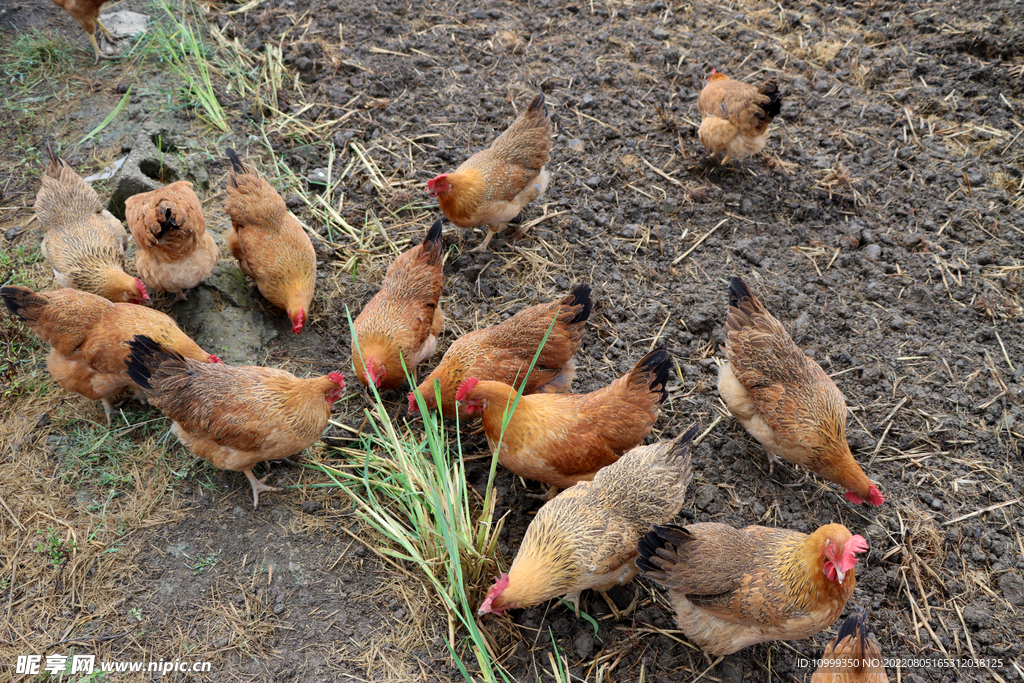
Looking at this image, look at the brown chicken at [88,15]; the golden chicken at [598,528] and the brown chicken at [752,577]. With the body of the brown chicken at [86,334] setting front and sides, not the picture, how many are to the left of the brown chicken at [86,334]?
1

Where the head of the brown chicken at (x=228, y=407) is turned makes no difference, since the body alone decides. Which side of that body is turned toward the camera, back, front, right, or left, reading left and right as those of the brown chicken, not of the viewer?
right

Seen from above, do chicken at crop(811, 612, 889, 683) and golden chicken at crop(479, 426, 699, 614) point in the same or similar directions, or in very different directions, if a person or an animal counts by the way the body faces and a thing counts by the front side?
same or similar directions

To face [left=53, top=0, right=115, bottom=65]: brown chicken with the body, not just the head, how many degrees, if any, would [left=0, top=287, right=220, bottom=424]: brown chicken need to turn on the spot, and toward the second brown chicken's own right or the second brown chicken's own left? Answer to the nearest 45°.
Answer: approximately 90° to the second brown chicken's own left

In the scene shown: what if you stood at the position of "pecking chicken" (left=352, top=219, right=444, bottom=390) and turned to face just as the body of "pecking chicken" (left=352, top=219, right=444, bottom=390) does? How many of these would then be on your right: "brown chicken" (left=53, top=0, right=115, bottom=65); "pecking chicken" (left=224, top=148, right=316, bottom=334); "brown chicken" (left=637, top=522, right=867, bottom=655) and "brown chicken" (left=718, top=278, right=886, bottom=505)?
2

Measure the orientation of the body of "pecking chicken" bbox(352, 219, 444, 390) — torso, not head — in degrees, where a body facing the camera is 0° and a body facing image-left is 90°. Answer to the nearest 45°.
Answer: approximately 45°

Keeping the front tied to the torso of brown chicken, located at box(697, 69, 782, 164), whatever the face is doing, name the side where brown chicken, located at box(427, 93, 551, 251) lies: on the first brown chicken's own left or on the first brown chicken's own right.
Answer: on the first brown chicken's own left

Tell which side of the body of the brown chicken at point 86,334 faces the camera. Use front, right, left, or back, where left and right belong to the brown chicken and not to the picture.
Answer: right

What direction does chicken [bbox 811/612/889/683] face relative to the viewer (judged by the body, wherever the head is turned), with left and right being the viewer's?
facing the viewer

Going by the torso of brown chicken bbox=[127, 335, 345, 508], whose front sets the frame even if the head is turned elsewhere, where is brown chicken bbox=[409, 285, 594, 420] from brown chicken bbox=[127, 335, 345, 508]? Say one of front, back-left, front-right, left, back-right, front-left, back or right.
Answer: front

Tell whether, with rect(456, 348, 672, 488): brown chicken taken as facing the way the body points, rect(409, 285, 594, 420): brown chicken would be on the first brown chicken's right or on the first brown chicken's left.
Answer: on the first brown chicken's right

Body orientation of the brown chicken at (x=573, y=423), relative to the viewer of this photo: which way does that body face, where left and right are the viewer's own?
facing to the left of the viewer

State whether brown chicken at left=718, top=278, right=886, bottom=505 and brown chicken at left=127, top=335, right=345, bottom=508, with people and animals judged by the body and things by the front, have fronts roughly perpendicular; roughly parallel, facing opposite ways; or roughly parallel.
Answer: roughly perpendicular

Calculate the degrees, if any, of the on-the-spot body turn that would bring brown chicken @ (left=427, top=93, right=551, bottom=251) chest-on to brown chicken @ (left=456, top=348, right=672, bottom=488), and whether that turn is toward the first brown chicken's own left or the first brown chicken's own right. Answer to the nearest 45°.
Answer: approximately 45° to the first brown chicken's own left

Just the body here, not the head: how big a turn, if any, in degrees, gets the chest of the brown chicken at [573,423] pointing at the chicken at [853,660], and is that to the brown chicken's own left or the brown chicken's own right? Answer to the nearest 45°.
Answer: approximately 135° to the brown chicken's own left

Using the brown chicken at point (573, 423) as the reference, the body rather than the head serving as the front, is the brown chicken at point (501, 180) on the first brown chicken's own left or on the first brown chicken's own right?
on the first brown chicken's own right

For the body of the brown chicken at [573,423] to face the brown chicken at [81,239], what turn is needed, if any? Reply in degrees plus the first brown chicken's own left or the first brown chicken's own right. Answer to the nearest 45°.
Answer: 0° — it already faces it

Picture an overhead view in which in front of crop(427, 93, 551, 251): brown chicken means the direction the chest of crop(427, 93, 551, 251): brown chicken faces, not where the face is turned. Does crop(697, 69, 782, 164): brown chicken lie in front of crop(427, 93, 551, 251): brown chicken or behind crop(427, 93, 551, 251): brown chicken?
behind
